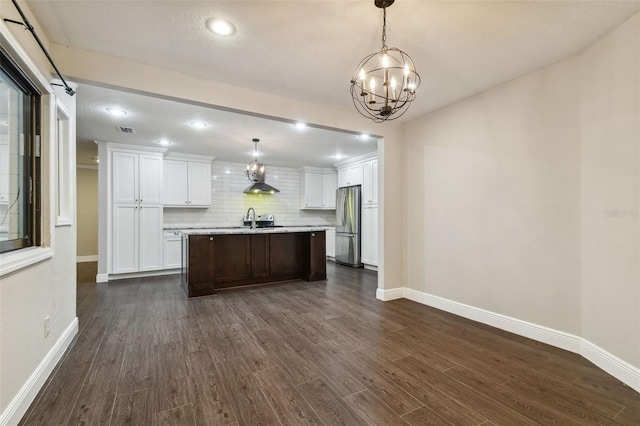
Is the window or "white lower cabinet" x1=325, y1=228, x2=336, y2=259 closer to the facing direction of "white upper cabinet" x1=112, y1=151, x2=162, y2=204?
the window

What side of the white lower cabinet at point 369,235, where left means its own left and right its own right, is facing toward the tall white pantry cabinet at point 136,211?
front

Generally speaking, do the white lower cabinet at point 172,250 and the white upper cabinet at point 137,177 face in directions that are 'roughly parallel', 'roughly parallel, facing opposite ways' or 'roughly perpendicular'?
roughly parallel

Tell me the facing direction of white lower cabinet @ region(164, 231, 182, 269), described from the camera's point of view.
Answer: facing the viewer

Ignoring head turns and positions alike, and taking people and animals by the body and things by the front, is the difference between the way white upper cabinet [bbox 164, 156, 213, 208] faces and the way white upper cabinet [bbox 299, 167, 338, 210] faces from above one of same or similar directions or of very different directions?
same or similar directions

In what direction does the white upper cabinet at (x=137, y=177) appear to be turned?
toward the camera

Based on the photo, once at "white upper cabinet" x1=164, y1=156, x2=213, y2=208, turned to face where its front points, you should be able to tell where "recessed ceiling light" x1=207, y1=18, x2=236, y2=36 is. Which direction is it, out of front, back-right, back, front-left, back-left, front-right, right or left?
front

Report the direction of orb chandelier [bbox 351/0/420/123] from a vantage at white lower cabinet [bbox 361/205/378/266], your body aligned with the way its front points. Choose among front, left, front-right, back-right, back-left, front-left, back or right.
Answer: front-left

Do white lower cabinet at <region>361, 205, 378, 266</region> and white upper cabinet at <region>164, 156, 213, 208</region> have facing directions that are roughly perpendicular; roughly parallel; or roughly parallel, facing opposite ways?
roughly perpendicular

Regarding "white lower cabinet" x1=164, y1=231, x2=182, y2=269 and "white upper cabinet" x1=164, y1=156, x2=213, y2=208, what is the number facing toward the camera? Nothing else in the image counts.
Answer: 2

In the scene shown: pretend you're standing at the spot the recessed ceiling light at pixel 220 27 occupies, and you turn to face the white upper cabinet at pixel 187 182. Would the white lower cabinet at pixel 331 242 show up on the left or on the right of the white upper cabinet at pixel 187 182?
right

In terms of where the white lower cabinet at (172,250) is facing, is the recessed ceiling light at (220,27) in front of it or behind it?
in front

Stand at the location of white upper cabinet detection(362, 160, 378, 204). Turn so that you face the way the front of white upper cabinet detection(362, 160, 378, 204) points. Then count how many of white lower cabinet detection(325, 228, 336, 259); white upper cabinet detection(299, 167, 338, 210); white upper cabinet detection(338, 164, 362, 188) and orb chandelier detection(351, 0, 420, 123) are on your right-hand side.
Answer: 3

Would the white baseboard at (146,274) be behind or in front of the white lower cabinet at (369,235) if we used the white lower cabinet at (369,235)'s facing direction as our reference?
in front

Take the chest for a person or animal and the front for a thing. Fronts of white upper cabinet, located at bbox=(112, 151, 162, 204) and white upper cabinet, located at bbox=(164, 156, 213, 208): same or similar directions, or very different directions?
same or similar directions
